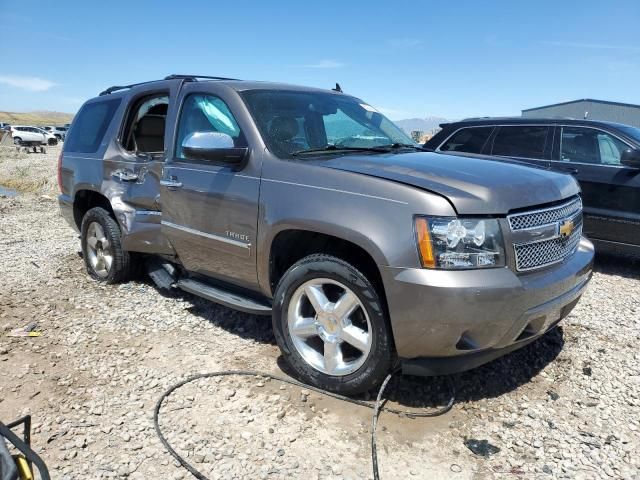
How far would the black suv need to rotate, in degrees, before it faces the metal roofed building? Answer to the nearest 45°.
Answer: approximately 90° to its left

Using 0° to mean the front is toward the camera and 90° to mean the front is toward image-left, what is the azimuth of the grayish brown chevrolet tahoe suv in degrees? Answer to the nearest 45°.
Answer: approximately 315°

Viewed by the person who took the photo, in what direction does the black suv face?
facing to the right of the viewer

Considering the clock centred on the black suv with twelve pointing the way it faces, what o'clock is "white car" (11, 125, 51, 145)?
The white car is roughly at 7 o'clock from the black suv.

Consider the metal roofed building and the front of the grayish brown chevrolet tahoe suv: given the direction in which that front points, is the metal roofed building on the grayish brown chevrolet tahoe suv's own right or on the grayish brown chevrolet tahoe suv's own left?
on the grayish brown chevrolet tahoe suv's own left
